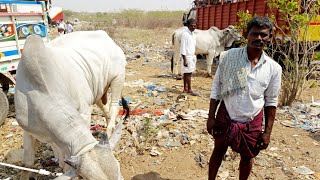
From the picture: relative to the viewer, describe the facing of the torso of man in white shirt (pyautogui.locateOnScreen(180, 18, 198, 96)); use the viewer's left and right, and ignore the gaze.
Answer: facing the viewer and to the right of the viewer

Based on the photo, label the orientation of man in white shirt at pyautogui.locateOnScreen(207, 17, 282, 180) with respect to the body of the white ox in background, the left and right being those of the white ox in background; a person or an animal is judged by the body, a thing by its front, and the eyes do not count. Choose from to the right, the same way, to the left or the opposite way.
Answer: to the right

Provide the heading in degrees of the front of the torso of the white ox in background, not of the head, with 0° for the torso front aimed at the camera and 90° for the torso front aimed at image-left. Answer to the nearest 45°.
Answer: approximately 270°

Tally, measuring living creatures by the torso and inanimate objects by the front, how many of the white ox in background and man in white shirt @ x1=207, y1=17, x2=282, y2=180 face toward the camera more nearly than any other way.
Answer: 1

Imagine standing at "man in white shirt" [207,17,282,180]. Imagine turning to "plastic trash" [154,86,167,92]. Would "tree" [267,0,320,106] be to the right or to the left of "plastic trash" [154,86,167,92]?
right

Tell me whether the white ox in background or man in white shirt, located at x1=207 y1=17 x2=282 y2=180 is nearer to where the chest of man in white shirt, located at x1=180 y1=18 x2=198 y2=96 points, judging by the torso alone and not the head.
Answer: the man in white shirt

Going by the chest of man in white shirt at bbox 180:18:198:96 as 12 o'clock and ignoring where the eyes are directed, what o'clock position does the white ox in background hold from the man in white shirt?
The white ox in background is roughly at 8 o'clock from the man in white shirt.

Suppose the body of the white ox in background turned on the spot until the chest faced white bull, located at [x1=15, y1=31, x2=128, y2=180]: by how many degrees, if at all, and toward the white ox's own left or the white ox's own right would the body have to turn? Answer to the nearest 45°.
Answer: approximately 90° to the white ox's own right

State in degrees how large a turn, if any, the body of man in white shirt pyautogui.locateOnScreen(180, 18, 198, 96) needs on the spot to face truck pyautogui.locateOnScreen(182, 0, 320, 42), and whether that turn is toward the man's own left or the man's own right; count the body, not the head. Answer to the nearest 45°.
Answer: approximately 135° to the man's own left

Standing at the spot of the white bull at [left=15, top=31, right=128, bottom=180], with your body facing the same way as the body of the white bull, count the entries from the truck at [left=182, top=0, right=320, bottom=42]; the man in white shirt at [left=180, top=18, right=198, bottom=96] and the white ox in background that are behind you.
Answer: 3

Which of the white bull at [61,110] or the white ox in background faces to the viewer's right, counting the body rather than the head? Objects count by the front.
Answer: the white ox in background

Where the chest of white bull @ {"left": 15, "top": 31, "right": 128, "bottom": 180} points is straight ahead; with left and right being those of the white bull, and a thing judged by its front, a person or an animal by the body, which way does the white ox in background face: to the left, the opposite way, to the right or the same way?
to the left
